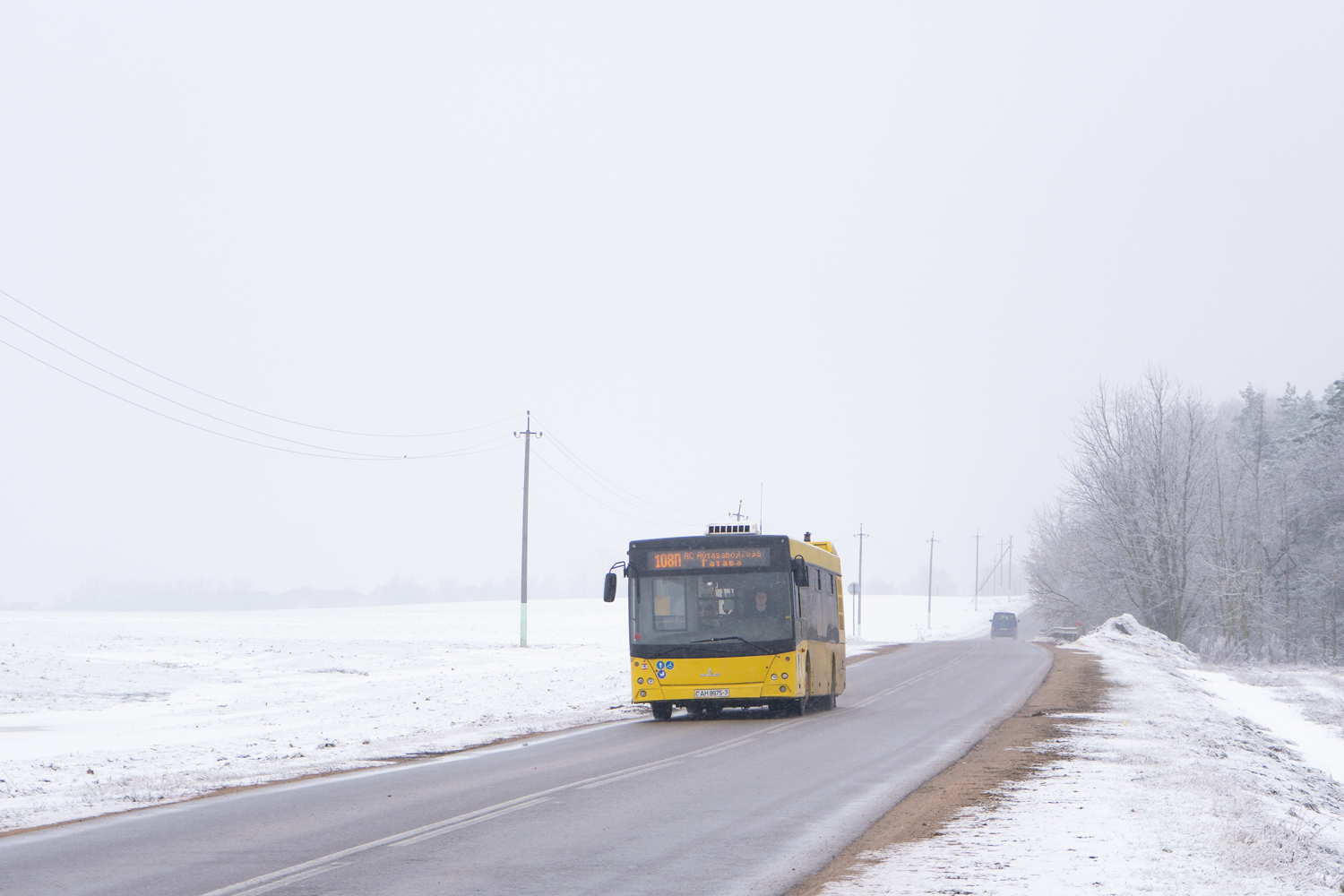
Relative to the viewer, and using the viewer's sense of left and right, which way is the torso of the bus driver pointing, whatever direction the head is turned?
facing the viewer

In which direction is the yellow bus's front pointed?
toward the camera
